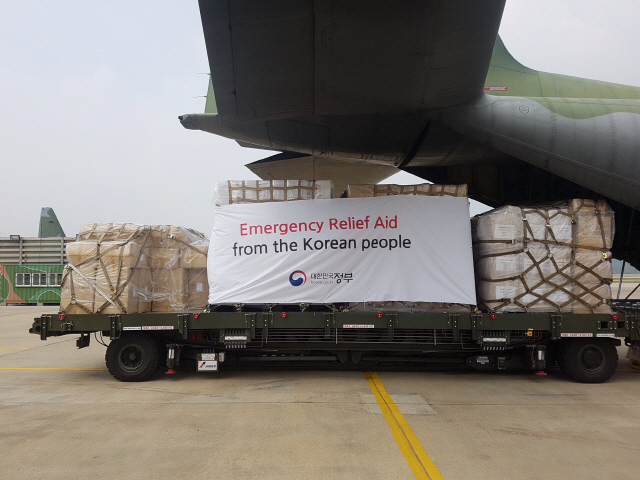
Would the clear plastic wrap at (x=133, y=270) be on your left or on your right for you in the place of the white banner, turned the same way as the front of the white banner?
on your right

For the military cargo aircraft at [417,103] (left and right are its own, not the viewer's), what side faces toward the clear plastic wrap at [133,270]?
back

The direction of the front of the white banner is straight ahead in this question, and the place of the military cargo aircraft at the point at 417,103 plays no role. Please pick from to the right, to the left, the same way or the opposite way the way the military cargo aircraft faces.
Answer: to the left

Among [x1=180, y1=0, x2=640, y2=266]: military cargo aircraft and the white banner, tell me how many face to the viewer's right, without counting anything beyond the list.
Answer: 1

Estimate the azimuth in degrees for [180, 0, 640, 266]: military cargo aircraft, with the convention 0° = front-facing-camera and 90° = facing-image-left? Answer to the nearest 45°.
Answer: approximately 270°
